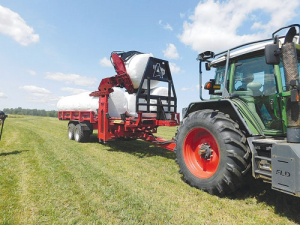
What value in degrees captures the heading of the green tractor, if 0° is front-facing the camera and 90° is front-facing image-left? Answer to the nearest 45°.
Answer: approximately 315°

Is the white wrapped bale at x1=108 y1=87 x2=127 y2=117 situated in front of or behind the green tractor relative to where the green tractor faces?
behind

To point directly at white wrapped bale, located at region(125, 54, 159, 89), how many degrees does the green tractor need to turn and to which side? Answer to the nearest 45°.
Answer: approximately 180°

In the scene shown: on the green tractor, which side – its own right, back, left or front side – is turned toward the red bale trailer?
back

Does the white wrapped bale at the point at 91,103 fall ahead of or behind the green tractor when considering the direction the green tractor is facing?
behind
